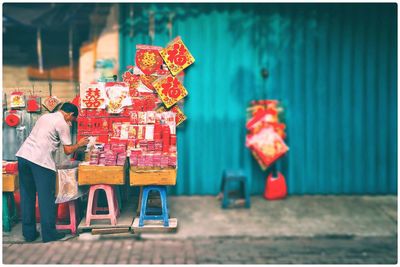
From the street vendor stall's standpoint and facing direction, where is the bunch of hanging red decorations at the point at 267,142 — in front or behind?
behind
